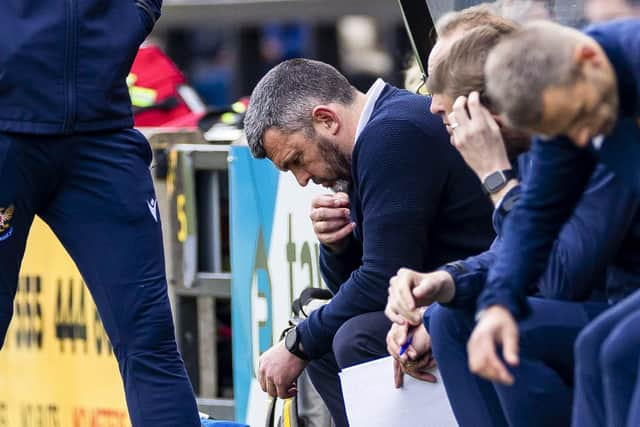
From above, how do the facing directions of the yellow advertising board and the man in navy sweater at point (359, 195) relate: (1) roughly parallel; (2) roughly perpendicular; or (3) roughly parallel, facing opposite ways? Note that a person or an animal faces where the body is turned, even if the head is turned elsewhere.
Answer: roughly perpendicular

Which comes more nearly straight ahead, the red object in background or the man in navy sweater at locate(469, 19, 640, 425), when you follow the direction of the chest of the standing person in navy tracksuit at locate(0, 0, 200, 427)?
the man in navy sweater

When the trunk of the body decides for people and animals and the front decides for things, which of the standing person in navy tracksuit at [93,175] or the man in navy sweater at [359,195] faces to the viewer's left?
the man in navy sweater

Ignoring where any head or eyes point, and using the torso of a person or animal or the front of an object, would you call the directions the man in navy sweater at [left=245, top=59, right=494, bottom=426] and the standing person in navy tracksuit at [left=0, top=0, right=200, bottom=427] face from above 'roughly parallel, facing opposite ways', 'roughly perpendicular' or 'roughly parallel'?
roughly perpendicular

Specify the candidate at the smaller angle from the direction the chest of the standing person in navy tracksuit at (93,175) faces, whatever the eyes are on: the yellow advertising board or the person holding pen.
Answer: the person holding pen

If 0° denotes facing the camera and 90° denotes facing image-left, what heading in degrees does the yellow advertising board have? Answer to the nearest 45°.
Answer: approximately 0°

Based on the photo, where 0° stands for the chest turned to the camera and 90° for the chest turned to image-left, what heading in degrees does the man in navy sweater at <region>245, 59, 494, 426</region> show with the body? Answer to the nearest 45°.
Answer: approximately 90°
